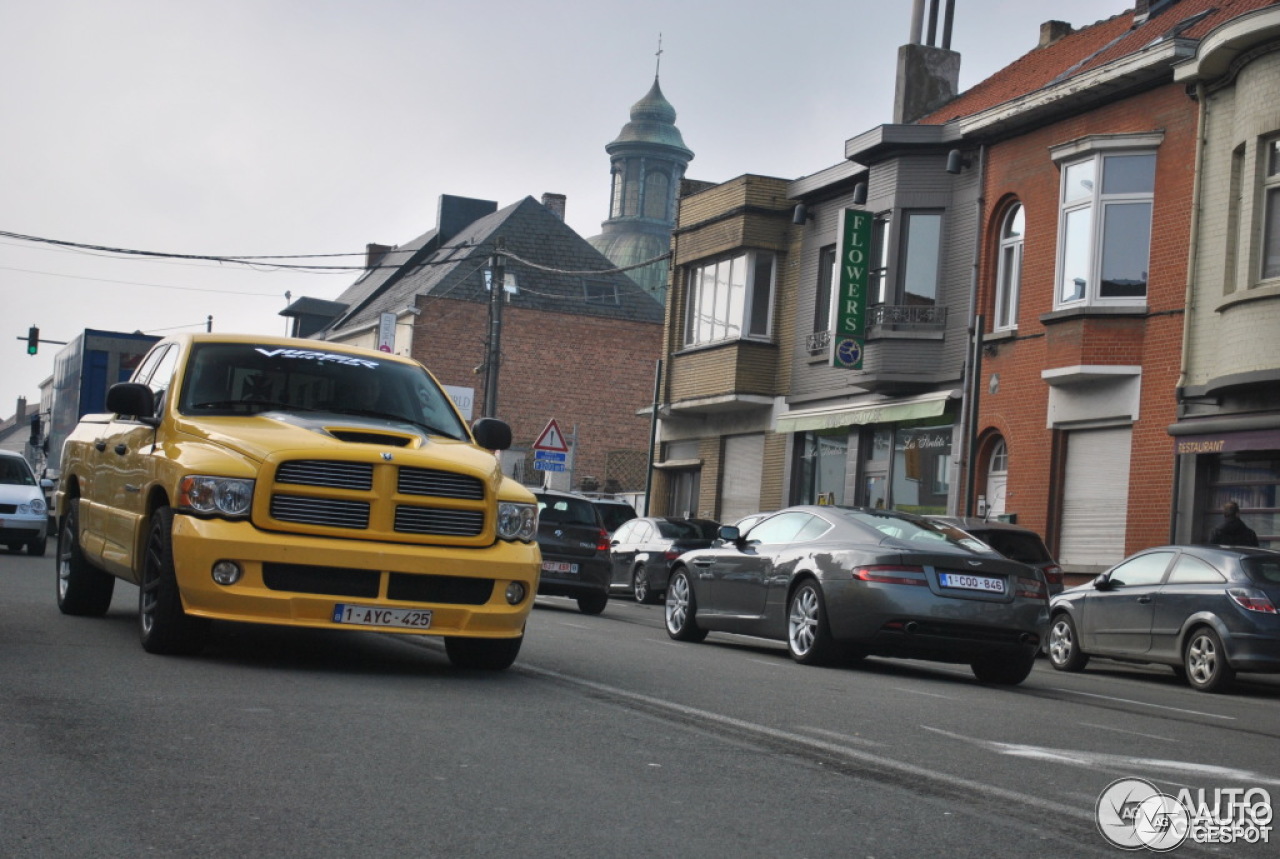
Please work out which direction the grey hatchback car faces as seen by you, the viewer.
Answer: facing away from the viewer and to the left of the viewer

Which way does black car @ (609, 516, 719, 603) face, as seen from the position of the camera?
facing away from the viewer and to the left of the viewer

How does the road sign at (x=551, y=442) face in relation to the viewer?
toward the camera

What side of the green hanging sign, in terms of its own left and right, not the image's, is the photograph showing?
front

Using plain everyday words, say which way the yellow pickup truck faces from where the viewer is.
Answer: facing the viewer and to the right of the viewer

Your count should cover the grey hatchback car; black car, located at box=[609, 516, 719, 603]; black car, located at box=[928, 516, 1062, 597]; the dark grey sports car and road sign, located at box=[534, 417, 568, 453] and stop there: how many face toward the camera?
1

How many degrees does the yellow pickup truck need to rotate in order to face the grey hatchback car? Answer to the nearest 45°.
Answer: approximately 90° to its left

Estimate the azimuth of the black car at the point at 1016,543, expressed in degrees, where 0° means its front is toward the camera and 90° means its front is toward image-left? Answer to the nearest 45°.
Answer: approximately 135°

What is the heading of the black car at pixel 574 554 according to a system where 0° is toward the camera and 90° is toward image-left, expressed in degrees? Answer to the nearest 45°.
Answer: approximately 180°

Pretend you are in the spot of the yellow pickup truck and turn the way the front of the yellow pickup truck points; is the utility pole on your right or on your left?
on your left

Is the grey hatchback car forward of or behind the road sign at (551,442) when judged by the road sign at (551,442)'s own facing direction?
forward

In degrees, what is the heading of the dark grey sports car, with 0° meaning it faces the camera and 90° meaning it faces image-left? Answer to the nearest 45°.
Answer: approximately 135°

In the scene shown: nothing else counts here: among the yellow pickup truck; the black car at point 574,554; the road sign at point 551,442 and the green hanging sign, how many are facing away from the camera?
1

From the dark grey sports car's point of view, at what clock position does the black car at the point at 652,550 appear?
The black car is roughly at 1 o'clock from the dark grey sports car.

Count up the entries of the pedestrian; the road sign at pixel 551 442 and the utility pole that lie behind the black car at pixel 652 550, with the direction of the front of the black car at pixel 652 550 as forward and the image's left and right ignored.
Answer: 1

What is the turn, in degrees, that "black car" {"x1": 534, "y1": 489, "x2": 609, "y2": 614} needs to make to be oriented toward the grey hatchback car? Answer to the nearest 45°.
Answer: approximately 135° to its right

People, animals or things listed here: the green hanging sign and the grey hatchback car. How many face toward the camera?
1
